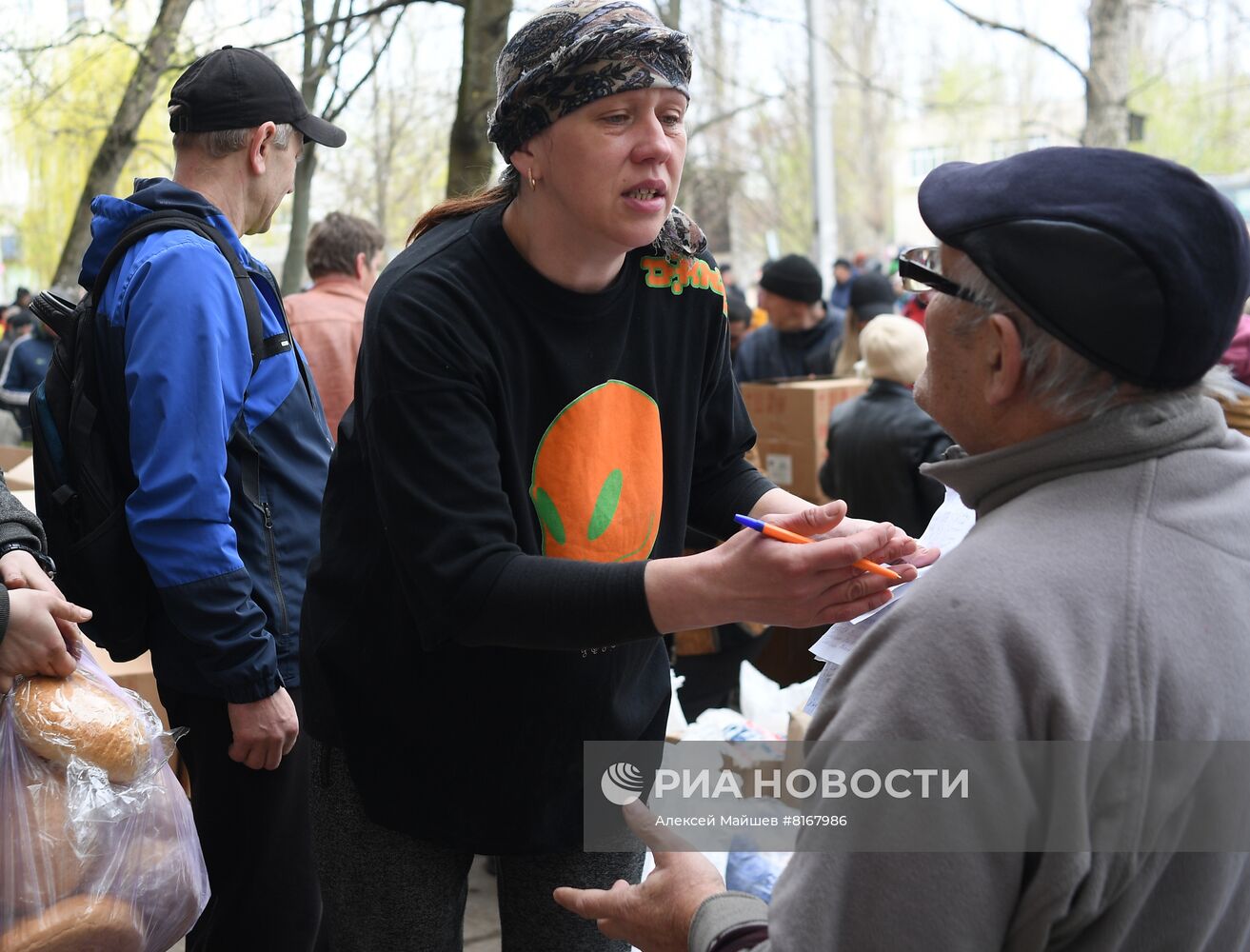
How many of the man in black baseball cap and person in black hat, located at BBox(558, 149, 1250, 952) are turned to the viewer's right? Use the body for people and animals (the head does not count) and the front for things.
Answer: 1

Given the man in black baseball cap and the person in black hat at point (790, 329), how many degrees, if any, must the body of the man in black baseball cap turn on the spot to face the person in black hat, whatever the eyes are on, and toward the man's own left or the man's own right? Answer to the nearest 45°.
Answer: approximately 45° to the man's own left

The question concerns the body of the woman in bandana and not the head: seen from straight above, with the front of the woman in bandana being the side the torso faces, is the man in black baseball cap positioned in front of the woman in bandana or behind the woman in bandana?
behind

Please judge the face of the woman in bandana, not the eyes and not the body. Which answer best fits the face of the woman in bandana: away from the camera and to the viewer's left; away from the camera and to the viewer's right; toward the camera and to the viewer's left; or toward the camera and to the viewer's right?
toward the camera and to the viewer's right

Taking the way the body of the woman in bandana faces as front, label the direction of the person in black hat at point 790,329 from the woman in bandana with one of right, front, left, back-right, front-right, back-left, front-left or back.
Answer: back-left

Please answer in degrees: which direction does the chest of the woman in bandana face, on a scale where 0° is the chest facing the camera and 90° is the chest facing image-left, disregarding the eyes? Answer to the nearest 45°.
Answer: approximately 315°

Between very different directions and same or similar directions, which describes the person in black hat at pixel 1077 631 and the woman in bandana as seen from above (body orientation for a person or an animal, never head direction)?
very different directions

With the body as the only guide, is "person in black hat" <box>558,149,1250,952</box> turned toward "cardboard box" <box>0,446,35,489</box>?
yes

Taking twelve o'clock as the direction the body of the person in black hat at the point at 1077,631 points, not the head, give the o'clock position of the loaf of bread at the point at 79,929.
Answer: The loaf of bread is roughly at 11 o'clock from the person in black hat.

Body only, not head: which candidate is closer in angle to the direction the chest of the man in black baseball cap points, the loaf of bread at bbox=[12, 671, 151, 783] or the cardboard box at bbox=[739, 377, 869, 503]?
the cardboard box

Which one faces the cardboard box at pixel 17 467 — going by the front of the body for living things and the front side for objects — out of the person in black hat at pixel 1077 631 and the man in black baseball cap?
the person in black hat

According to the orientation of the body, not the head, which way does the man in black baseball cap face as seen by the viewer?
to the viewer's right

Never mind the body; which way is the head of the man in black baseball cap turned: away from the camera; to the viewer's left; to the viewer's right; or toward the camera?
to the viewer's right

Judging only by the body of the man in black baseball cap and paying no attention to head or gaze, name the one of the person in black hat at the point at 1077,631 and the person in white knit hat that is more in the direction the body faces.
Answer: the person in white knit hat

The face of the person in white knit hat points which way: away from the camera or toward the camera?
away from the camera
